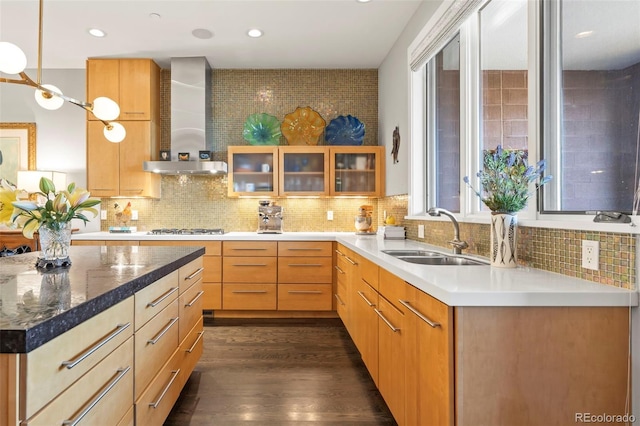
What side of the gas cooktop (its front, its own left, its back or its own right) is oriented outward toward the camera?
front

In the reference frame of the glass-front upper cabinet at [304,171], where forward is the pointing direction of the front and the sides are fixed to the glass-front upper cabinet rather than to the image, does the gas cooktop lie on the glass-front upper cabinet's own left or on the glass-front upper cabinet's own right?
on the glass-front upper cabinet's own right

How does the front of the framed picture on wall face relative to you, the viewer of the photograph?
facing the viewer

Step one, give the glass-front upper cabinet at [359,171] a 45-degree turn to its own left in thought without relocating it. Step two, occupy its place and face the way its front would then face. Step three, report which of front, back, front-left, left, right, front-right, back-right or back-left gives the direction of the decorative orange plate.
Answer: back-right

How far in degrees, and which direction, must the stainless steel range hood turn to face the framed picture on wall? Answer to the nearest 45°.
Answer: approximately 135° to its right

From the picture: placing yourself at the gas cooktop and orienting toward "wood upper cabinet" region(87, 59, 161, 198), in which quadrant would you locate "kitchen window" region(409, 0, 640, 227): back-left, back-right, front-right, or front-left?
back-left

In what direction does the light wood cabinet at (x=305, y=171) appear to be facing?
toward the camera

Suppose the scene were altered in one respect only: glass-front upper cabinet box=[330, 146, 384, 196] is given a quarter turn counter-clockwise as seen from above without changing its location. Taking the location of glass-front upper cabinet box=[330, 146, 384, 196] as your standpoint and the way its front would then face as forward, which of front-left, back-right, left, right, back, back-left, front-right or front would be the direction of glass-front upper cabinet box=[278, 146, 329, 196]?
back

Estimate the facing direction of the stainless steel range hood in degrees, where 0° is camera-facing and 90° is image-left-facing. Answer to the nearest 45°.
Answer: approximately 0°

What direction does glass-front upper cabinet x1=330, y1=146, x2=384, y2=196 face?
toward the camera
